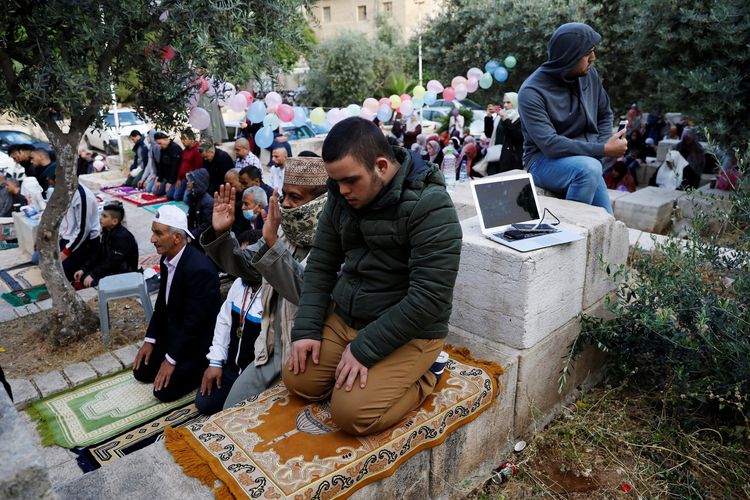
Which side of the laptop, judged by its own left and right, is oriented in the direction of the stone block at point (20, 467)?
right

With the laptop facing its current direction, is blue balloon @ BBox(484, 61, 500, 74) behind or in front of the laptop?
behind

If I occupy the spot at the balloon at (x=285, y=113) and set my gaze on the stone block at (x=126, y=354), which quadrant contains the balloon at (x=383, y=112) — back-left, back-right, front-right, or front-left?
back-left

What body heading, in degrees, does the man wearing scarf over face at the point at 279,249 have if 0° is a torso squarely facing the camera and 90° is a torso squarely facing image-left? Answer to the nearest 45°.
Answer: approximately 45°

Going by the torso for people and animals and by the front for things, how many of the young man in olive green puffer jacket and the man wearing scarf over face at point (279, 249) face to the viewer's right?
0

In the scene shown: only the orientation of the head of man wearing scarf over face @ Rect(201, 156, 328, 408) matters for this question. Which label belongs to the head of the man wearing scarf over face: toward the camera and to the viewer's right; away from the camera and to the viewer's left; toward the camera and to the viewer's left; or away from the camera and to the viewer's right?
toward the camera and to the viewer's left

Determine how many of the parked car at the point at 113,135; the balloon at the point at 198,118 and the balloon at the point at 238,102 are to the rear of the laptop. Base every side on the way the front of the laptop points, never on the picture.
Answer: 3

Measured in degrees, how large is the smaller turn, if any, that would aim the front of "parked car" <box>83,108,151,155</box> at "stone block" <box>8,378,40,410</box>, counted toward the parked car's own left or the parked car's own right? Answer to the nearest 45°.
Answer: approximately 45° to the parked car's own right

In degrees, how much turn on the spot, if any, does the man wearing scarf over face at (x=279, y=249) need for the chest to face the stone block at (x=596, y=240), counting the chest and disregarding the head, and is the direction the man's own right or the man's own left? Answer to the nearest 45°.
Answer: approximately 135° to the man's own left

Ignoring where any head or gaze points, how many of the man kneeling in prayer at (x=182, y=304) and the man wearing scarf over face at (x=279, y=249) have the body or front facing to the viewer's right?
0

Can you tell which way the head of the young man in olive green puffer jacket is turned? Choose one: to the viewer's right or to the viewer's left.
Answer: to the viewer's left

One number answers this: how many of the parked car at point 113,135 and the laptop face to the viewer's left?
0

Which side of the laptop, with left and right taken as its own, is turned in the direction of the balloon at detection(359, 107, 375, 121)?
back

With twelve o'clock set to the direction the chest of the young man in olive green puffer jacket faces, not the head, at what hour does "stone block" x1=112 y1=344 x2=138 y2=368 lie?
The stone block is roughly at 3 o'clock from the young man in olive green puffer jacket.
